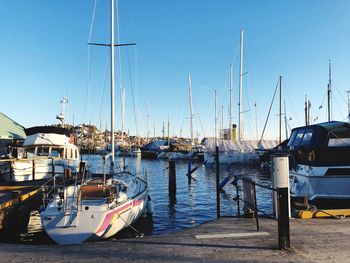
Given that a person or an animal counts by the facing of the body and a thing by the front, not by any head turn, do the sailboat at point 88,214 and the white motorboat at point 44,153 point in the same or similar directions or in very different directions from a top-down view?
very different directions
